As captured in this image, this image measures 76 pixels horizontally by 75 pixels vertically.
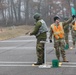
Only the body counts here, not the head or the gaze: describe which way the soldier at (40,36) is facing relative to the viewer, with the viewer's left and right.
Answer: facing to the left of the viewer
